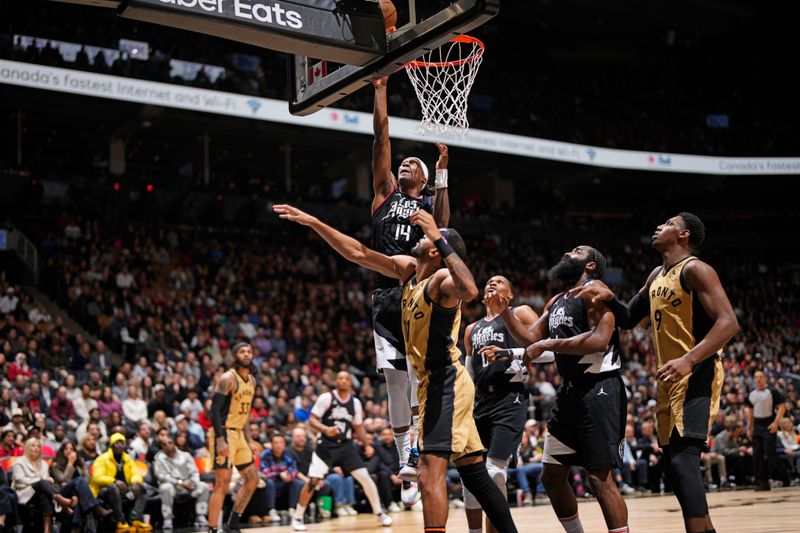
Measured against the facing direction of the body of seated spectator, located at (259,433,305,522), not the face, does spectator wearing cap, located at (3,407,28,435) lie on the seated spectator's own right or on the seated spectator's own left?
on the seated spectator's own right

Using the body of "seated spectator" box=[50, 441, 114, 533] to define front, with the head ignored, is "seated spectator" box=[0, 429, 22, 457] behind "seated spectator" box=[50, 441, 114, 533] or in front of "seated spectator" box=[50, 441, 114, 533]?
behind

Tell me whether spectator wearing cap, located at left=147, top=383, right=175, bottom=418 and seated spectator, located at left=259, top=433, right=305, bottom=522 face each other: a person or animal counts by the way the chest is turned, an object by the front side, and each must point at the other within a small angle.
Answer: no

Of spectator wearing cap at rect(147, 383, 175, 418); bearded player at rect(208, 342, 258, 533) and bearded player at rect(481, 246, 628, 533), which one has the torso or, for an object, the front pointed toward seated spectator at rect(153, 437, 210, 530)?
the spectator wearing cap

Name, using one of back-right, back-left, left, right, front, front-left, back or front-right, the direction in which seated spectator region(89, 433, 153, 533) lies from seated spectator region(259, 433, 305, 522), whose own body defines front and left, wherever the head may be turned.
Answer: front-right

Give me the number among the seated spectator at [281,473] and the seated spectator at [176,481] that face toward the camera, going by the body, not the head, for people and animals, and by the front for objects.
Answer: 2

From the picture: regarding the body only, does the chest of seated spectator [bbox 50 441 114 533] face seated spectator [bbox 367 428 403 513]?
no

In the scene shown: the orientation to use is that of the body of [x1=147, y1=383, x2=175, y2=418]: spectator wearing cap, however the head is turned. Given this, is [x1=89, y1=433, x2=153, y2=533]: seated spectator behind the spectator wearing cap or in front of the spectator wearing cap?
in front

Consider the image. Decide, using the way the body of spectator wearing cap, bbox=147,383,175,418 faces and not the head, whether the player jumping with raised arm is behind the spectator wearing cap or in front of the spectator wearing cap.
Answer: in front

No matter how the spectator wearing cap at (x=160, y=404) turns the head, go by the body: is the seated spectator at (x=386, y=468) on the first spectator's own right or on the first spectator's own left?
on the first spectator's own left

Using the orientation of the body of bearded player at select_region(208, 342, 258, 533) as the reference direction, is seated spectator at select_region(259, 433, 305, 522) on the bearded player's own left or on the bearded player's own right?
on the bearded player's own left

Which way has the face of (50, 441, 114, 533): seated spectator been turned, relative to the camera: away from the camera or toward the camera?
toward the camera

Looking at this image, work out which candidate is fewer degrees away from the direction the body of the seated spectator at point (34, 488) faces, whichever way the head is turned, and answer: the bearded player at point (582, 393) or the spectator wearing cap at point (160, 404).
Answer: the bearded player

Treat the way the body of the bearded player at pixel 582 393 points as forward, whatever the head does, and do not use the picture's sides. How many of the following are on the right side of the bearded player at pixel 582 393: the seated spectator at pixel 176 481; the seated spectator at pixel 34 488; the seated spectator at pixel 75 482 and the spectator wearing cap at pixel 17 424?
4

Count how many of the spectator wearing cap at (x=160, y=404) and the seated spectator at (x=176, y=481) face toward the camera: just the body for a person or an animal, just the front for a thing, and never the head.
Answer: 2

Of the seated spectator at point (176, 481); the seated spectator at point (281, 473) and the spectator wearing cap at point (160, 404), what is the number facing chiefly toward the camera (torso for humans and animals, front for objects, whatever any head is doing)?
3
